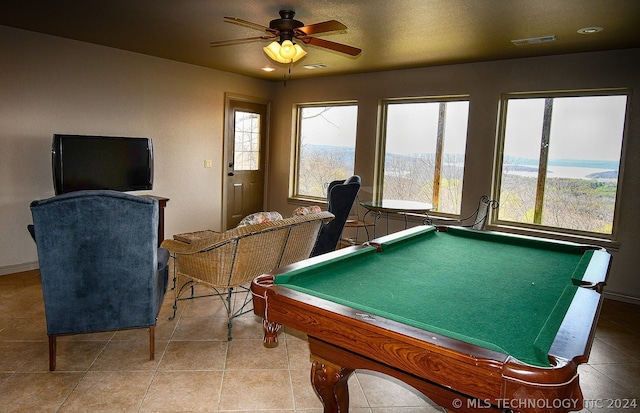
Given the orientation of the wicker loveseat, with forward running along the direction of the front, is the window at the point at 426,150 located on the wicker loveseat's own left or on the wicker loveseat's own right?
on the wicker loveseat's own right

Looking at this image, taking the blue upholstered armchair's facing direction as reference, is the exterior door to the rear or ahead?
ahead

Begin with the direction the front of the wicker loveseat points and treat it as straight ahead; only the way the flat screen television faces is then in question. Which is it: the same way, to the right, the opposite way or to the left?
the opposite way

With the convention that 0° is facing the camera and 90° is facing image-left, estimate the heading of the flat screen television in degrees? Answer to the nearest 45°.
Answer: approximately 315°

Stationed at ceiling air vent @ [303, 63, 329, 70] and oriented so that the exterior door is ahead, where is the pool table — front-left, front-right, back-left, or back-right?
back-left

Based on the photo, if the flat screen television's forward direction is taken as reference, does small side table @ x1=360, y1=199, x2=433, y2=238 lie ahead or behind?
ahead

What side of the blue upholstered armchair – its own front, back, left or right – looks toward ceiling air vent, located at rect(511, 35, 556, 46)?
right

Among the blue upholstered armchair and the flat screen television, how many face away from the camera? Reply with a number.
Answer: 1

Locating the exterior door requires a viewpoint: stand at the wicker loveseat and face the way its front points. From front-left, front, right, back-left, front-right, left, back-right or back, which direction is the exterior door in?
front-right

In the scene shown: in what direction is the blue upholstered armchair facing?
away from the camera

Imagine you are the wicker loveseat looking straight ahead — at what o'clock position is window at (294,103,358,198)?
The window is roughly at 2 o'clock from the wicker loveseat.

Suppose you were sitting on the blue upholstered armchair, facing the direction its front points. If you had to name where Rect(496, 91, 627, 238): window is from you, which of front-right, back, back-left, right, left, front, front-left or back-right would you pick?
right

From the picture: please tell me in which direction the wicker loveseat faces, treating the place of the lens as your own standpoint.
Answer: facing away from the viewer and to the left of the viewer

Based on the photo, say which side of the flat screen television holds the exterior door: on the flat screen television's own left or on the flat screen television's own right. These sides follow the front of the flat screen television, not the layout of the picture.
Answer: on the flat screen television's own left
